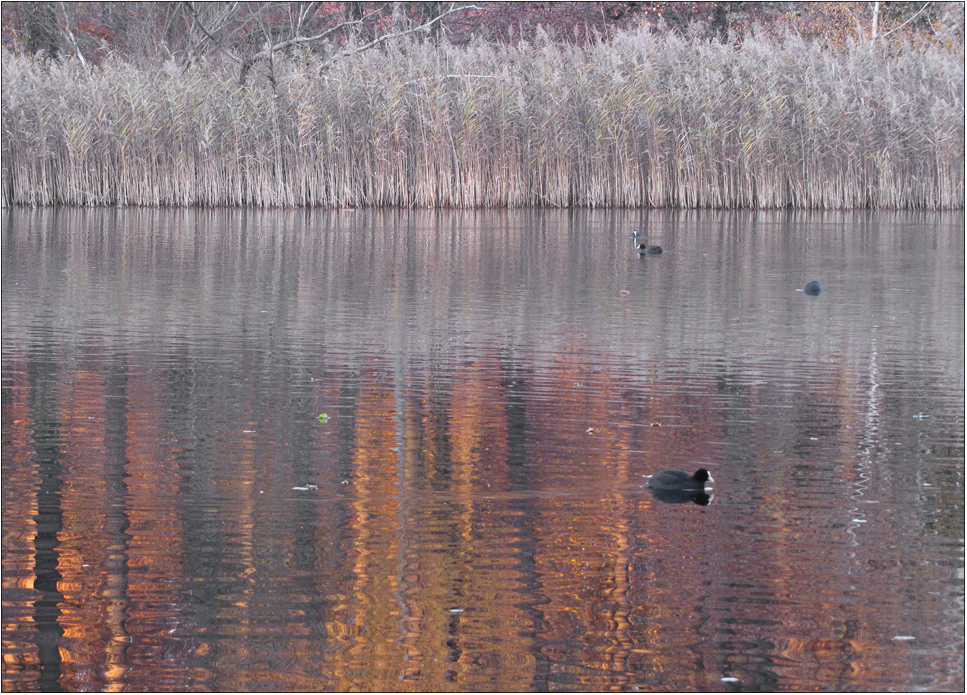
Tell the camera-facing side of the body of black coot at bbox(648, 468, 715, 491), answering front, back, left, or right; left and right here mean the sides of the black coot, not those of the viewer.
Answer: right
